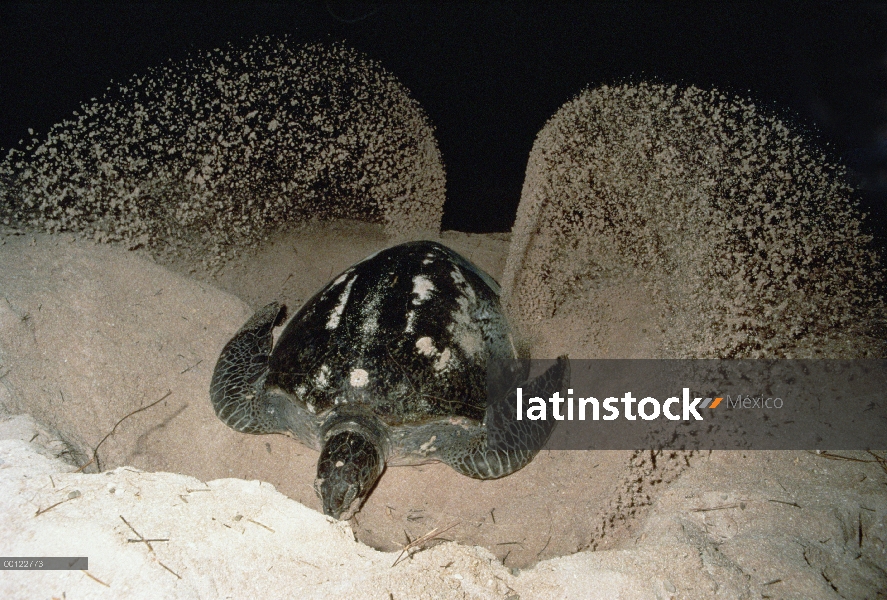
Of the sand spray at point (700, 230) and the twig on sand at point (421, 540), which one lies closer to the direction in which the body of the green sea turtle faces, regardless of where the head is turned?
the twig on sand

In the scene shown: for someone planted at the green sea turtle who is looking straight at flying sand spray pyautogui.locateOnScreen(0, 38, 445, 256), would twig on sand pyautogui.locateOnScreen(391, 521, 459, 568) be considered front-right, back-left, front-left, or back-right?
back-left

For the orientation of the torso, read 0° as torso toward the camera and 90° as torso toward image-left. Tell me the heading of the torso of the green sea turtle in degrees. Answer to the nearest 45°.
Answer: approximately 0°

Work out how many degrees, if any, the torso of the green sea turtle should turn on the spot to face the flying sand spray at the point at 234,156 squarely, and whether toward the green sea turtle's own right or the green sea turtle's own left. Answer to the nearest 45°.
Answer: approximately 135° to the green sea turtle's own right
